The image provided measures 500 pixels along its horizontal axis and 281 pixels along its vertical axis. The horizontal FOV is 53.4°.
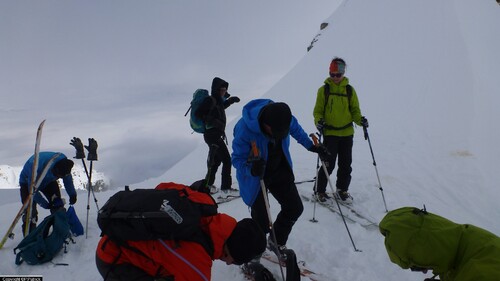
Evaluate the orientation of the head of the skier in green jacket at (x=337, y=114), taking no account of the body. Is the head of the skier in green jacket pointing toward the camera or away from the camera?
toward the camera

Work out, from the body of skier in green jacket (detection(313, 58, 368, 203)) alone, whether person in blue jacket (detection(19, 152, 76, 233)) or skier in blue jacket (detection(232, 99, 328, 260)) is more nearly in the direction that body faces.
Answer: the skier in blue jacket

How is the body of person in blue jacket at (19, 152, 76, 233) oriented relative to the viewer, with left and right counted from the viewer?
facing the viewer and to the right of the viewer

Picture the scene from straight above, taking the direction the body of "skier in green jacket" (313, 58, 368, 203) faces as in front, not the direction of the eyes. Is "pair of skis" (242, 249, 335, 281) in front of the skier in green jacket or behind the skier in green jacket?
in front

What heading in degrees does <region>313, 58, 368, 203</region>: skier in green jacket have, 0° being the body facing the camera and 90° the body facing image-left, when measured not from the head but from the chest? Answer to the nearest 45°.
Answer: approximately 0°

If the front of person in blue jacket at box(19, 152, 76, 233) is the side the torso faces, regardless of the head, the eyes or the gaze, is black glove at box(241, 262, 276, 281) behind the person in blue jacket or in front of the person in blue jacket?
in front

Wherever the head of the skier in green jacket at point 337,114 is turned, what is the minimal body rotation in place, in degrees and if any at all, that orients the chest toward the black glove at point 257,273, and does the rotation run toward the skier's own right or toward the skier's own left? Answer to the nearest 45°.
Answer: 0° — they already face it

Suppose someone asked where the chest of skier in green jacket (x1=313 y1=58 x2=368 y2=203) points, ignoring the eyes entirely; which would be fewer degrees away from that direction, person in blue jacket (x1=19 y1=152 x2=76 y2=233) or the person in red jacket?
the person in red jacket

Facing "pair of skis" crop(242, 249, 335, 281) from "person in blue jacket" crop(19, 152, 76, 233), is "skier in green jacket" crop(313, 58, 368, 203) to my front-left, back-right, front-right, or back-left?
front-left

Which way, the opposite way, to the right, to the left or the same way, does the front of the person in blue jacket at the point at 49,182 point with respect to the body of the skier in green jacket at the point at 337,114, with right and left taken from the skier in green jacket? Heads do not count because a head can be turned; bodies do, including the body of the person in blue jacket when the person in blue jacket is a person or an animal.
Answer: to the left

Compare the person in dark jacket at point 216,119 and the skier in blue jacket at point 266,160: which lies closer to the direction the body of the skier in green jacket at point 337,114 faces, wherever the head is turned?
the skier in blue jacket

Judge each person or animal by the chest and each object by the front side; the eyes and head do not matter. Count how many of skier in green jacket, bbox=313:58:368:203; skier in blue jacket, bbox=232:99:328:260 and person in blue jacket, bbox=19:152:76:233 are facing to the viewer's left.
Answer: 0
